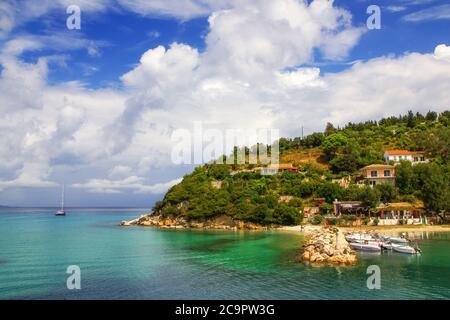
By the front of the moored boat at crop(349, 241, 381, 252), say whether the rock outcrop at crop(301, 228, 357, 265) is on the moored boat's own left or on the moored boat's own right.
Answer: on the moored boat's own left

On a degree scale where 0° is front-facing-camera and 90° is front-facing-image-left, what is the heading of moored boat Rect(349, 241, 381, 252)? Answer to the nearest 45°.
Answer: approximately 90°

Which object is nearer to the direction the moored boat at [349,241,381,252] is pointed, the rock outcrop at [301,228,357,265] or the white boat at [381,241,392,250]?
the rock outcrop

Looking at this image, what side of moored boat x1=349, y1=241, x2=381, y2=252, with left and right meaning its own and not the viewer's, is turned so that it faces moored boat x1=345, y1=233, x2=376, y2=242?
right

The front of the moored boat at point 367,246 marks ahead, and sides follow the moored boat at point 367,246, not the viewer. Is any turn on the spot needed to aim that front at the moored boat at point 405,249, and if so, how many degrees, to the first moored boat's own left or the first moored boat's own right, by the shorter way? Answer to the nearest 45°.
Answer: approximately 180°

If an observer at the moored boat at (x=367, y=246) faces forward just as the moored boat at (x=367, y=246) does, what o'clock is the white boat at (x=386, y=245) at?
The white boat is roughly at 5 o'clock from the moored boat.

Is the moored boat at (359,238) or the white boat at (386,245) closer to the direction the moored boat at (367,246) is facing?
the moored boat

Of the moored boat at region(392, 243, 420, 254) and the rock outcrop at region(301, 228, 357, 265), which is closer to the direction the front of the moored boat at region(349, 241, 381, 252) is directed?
the rock outcrop
